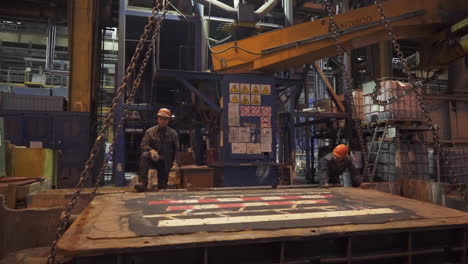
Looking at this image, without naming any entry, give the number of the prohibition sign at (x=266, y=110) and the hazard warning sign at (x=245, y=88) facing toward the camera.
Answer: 2

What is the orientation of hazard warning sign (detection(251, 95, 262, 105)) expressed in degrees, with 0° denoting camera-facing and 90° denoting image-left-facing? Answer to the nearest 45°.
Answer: approximately 0°

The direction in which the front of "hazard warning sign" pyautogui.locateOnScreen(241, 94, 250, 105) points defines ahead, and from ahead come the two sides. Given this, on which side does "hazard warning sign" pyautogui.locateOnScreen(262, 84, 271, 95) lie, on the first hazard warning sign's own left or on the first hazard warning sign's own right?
on the first hazard warning sign's own left

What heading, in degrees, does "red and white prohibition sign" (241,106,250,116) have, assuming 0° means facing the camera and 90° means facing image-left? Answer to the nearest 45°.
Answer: approximately 0°

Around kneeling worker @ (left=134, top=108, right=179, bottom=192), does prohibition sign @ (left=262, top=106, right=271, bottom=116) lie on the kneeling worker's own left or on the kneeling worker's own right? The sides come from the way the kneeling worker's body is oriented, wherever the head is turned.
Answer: on the kneeling worker's own left

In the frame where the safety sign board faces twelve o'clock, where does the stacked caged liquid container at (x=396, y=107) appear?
The stacked caged liquid container is roughly at 8 o'clock from the safety sign board.

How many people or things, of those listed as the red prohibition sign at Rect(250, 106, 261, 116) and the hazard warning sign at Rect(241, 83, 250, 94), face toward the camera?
2
